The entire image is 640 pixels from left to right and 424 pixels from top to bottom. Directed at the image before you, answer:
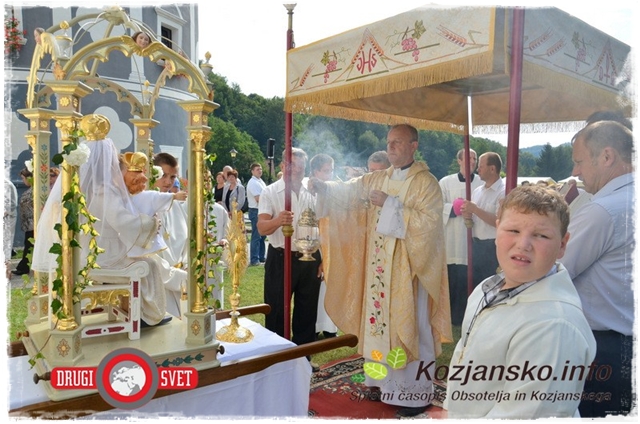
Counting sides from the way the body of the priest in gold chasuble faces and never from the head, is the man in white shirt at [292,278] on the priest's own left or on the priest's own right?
on the priest's own right

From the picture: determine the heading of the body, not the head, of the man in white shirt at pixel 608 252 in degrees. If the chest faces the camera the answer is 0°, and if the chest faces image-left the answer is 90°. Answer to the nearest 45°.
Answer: approximately 90°

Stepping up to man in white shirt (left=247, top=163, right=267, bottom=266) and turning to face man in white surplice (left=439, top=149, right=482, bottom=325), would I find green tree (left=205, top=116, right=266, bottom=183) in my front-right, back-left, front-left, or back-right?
back-left

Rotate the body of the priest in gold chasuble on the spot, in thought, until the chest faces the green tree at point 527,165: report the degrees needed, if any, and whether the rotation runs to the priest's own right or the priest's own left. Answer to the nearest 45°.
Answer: approximately 180°

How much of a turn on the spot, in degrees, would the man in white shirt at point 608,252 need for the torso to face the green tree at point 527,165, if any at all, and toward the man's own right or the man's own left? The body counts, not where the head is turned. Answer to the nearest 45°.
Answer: approximately 90° to the man's own right

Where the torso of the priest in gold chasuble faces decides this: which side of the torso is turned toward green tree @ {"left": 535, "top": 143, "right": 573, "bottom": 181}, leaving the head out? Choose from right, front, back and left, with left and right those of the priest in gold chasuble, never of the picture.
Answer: back

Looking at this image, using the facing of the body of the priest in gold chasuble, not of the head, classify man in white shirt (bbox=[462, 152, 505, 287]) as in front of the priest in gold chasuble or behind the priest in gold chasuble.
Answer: behind

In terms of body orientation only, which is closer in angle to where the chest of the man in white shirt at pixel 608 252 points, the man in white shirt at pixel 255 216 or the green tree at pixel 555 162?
the man in white shirt

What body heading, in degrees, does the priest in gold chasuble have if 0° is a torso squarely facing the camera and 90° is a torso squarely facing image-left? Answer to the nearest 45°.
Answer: approximately 45°
